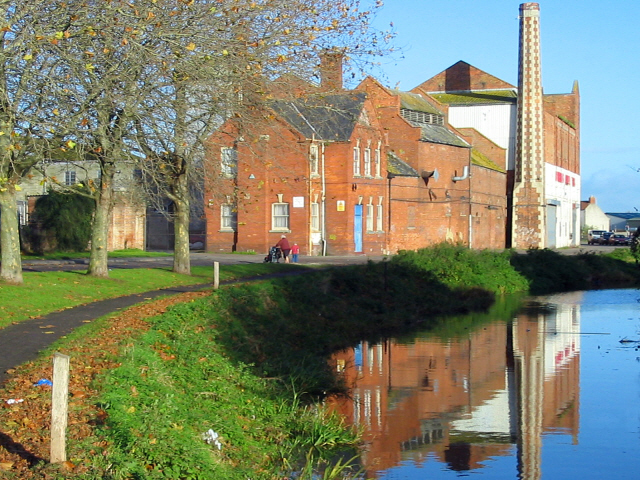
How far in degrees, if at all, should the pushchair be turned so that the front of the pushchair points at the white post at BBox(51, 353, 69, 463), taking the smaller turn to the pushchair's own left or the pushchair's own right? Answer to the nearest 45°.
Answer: approximately 45° to the pushchair's own left

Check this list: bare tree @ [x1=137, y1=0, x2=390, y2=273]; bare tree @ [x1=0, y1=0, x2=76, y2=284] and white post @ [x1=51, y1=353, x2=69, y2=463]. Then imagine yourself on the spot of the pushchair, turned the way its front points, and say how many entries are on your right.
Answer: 0

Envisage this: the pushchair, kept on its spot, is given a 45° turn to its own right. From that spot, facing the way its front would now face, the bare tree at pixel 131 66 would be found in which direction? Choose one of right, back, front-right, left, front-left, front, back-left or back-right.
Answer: left

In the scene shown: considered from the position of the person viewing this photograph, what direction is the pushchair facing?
facing the viewer and to the left of the viewer

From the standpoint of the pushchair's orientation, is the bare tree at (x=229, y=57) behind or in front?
in front

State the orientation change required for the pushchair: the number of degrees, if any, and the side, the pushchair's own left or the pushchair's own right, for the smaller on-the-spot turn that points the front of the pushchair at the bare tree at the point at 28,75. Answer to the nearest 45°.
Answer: approximately 45° to the pushchair's own left
